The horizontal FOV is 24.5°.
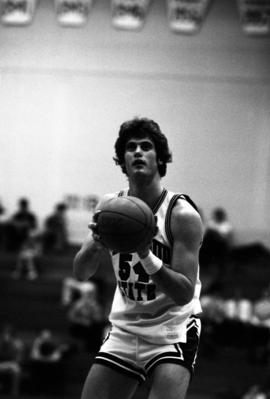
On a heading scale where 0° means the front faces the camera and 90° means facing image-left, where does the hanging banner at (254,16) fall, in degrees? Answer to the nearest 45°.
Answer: approximately 0°

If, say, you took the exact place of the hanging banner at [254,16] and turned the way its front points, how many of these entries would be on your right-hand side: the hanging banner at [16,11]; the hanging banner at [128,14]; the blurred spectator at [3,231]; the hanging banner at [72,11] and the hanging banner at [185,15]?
5

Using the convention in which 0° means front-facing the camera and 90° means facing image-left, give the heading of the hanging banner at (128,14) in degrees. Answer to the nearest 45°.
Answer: approximately 0°

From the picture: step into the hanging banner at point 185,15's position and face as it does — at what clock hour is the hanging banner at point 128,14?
the hanging banner at point 128,14 is roughly at 3 o'clock from the hanging banner at point 185,15.

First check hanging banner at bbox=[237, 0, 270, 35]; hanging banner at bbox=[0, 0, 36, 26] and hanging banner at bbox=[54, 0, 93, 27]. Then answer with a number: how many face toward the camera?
3

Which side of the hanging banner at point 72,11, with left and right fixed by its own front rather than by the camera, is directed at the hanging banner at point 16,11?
right

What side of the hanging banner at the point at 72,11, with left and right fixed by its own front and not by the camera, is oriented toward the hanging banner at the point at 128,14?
left

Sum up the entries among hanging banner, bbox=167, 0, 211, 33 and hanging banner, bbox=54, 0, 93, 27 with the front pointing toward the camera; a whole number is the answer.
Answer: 2
